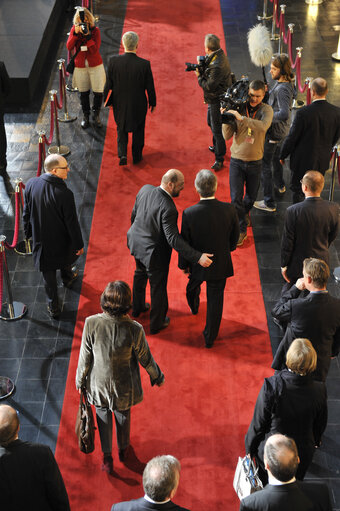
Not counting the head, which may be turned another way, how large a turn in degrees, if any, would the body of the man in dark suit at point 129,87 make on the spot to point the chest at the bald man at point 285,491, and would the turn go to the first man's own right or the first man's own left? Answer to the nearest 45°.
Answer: approximately 180°

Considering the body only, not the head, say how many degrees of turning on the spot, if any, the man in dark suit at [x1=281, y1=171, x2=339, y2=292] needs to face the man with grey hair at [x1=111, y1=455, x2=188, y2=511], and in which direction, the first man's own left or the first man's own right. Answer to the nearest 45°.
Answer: approximately 180°

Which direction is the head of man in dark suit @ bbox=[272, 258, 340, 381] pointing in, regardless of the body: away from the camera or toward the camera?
away from the camera

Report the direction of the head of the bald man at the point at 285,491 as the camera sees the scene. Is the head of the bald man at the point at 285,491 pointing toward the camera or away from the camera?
away from the camera

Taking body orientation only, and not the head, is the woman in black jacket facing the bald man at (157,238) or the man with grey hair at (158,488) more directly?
the bald man

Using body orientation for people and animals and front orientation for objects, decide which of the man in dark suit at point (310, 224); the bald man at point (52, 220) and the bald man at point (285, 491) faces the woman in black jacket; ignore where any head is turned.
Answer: the bald man at point (285, 491)

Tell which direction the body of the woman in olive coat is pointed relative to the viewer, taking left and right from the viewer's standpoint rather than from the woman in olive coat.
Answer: facing away from the viewer

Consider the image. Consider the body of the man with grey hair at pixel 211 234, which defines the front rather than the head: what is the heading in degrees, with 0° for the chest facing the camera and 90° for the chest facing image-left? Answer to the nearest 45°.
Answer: approximately 180°

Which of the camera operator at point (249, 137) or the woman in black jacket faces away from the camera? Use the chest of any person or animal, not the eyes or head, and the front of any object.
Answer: the woman in black jacket

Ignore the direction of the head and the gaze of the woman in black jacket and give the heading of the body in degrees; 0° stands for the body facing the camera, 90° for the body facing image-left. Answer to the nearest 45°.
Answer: approximately 180°

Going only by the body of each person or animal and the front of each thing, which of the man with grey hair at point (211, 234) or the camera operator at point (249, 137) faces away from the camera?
the man with grey hair

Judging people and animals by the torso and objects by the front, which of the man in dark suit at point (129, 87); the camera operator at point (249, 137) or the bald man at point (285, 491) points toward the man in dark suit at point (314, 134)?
the bald man

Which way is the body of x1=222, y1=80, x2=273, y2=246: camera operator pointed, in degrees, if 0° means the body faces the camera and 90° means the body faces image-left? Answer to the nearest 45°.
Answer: approximately 45°

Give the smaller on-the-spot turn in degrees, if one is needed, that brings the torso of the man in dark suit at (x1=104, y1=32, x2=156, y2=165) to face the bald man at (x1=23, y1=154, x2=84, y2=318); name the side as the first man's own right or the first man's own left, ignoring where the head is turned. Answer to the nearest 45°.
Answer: approximately 180°

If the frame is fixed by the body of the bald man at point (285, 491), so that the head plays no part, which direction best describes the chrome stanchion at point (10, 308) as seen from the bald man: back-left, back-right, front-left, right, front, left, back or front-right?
front-left
